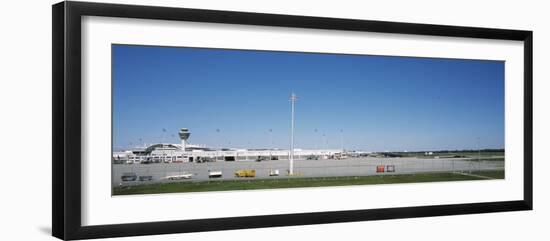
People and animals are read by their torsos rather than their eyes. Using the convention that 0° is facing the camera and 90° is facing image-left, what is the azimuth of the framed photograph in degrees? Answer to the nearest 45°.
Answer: approximately 315°
